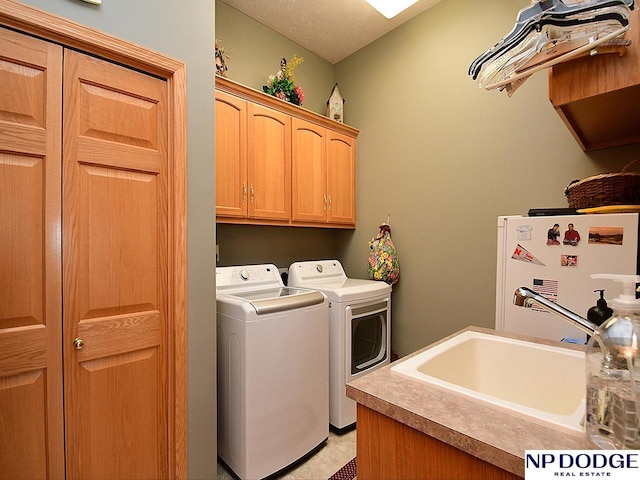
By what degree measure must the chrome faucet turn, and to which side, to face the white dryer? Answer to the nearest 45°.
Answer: approximately 45° to its right

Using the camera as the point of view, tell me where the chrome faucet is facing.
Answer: facing to the left of the viewer

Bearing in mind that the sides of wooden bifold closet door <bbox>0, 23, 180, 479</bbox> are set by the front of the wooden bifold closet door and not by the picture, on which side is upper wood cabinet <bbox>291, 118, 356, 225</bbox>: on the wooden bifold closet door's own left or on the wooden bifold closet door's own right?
on the wooden bifold closet door's own left

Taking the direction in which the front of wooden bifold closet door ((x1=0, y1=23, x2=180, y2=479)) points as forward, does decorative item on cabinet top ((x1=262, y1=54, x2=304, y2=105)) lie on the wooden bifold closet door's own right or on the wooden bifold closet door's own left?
on the wooden bifold closet door's own left

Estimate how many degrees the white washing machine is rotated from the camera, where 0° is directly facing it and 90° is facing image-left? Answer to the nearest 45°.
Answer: approximately 315°

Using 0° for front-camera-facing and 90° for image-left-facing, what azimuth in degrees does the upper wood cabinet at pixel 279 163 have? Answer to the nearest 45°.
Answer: approximately 315°
